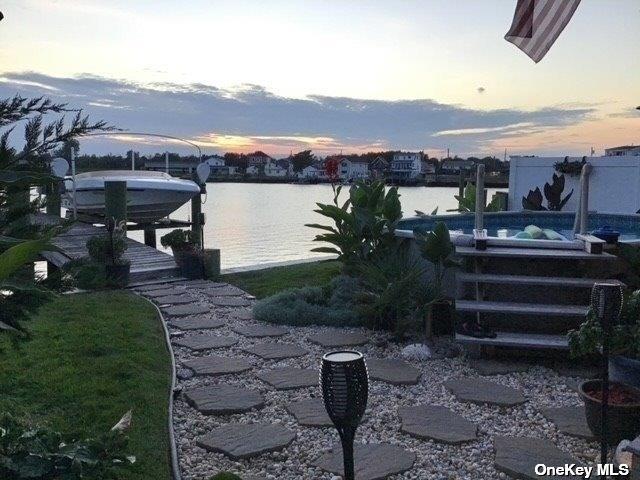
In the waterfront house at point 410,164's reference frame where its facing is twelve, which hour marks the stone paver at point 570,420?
The stone paver is roughly at 12 o'clock from the waterfront house.

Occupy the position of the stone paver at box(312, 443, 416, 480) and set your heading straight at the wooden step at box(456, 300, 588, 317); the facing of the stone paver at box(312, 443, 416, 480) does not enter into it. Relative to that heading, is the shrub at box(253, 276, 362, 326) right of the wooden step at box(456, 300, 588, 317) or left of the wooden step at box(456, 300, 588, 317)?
left

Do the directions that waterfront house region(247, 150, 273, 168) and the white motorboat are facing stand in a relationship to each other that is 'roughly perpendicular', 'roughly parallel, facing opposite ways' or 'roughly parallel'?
roughly perpendicular

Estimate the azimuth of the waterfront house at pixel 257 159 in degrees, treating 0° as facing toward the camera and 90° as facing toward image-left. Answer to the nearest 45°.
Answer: approximately 0°

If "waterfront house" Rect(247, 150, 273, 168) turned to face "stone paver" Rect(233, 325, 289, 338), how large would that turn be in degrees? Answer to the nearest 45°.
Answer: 0° — it already faces it

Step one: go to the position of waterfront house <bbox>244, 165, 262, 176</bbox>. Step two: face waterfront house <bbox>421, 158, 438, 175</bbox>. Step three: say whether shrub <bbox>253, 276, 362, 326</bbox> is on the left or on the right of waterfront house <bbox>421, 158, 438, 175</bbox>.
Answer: right

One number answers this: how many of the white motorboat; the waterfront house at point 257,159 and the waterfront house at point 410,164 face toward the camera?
2

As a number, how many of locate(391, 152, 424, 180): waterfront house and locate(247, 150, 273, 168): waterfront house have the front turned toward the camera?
2
